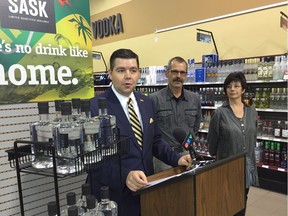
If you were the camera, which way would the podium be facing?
facing the viewer and to the right of the viewer

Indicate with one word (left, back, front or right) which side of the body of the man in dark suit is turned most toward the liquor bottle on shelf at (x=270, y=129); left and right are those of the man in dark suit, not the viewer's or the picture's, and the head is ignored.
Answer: left

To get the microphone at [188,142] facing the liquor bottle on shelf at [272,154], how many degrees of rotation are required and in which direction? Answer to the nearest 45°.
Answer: approximately 135° to its right

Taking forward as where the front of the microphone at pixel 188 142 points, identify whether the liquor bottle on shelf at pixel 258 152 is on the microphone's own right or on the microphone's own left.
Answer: on the microphone's own right

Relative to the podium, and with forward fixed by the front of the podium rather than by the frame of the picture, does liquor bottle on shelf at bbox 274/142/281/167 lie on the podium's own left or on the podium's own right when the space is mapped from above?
on the podium's own left

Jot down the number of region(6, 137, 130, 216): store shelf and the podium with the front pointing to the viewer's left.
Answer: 0

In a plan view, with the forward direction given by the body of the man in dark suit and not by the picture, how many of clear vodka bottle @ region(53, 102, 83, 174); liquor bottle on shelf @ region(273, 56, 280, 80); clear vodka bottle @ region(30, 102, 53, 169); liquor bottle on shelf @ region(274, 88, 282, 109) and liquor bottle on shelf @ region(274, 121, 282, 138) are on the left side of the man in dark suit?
3

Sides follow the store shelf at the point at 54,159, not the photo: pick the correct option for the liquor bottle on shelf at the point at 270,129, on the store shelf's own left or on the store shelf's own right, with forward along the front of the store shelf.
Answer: on the store shelf's own left

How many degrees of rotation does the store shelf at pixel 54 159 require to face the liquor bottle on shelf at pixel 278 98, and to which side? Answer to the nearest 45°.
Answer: approximately 90° to its left

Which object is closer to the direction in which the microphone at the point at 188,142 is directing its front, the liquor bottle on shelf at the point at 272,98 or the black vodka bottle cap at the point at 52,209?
the black vodka bottle cap

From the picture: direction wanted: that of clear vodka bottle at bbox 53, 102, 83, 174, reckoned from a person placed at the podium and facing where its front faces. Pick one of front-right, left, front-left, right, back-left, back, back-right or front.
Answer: right

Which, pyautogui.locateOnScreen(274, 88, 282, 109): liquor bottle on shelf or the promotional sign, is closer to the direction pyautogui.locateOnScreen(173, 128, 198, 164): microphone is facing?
the promotional sign
